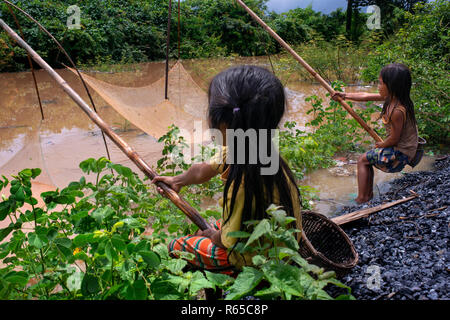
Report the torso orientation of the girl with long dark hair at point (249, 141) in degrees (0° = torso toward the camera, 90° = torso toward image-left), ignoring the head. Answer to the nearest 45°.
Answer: approximately 135°

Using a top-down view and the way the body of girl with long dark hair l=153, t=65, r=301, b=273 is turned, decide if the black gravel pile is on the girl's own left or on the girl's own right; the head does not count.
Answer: on the girl's own right

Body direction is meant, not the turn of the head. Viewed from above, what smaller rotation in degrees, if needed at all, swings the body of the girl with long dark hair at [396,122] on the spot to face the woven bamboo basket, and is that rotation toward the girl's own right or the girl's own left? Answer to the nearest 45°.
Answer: approximately 90° to the girl's own left

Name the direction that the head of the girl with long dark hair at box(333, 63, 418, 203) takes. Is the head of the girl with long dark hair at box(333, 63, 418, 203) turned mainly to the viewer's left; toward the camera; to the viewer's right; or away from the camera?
to the viewer's left

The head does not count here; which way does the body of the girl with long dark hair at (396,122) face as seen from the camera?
to the viewer's left

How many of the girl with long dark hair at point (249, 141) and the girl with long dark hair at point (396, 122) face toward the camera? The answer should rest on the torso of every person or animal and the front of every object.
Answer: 0

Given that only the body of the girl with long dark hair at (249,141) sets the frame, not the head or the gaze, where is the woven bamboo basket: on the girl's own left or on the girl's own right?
on the girl's own right

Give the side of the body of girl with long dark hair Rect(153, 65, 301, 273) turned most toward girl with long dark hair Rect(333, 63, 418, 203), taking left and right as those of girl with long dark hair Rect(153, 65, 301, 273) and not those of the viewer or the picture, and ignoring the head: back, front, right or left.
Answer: right
